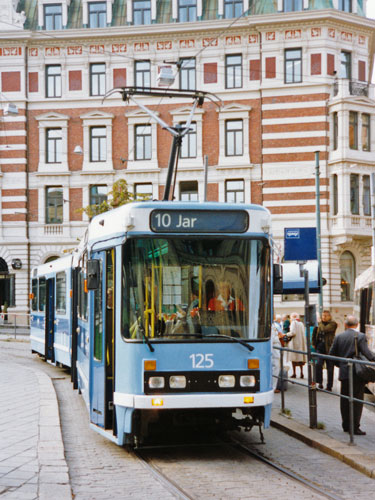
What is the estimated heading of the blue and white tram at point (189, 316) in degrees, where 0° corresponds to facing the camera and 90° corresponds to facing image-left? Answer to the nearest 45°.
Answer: approximately 0°

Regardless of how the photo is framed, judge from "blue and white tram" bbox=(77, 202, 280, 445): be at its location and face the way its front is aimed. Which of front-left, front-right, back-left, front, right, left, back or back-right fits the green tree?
back

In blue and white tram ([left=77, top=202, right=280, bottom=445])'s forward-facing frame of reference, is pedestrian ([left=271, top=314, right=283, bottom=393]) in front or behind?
behind

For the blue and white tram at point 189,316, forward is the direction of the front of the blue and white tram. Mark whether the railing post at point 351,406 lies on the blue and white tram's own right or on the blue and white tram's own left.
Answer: on the blue and white tram's own left

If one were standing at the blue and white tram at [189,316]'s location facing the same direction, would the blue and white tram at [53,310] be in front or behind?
behind
